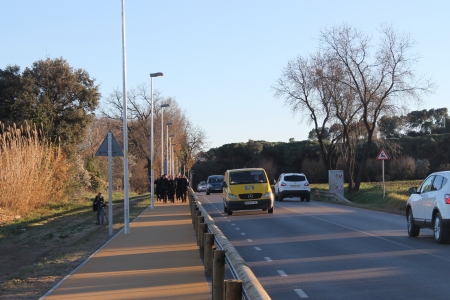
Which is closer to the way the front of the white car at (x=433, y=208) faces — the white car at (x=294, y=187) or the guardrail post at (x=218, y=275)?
the white car

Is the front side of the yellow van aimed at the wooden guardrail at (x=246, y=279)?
yes

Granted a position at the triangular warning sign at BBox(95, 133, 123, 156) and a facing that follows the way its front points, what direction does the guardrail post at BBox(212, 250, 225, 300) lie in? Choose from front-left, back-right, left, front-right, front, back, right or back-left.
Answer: back

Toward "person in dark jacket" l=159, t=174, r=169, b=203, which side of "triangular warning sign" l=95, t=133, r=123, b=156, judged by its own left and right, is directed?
front

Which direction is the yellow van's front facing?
toward the camera

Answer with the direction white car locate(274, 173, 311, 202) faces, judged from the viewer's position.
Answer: facing away from the viewer

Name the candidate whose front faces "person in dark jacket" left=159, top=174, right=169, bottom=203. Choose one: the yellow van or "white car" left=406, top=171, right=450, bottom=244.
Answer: the white car

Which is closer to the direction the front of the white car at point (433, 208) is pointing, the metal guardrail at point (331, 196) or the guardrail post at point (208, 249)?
the metal guardrail

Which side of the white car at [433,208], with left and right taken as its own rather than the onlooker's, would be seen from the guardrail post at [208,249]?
left

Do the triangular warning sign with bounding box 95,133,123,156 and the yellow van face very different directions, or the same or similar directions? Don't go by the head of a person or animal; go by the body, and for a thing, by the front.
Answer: very different directions

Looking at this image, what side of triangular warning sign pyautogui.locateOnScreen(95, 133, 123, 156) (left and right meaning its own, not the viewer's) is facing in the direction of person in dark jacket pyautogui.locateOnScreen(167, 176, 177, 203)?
front

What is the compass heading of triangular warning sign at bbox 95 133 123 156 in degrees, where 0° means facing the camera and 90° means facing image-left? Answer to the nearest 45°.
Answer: approximately 180°

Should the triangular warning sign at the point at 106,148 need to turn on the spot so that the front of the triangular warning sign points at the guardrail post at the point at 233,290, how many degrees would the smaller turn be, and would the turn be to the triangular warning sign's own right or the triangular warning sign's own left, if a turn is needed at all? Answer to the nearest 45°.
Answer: approximately 180°

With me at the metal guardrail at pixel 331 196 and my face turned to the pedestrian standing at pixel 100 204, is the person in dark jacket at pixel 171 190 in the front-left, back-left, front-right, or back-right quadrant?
front-right

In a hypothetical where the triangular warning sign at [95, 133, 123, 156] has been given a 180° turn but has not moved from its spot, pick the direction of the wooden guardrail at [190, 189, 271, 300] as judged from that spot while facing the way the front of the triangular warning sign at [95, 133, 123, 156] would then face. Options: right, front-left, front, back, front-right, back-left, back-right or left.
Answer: front

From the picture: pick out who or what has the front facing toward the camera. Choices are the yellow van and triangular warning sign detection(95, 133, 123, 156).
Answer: the yellow van

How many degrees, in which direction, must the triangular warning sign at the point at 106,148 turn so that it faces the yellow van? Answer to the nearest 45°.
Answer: approximately 45° to its right
